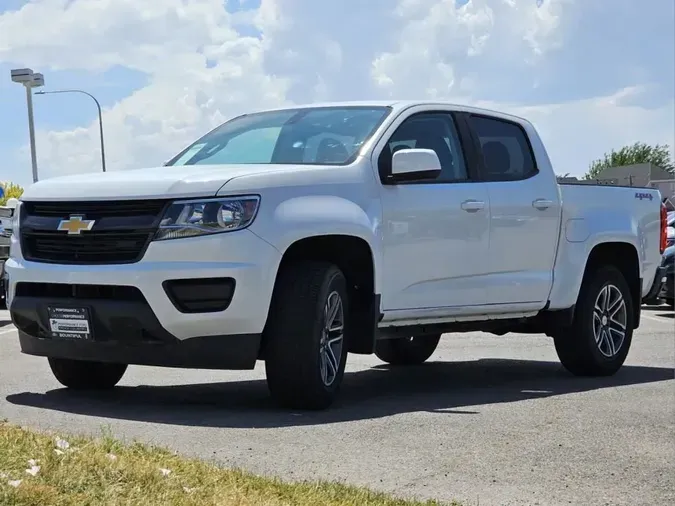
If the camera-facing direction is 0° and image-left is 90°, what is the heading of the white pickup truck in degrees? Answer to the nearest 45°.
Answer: approximately 45°

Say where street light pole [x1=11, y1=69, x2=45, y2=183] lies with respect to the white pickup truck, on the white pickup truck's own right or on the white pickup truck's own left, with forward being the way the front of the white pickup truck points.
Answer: on the white pickup truck's own right
